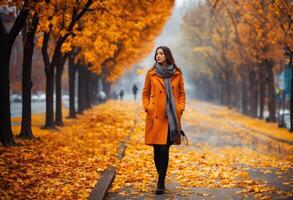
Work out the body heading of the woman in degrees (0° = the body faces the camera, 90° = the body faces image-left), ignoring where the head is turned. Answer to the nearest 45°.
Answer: approximately 0°
